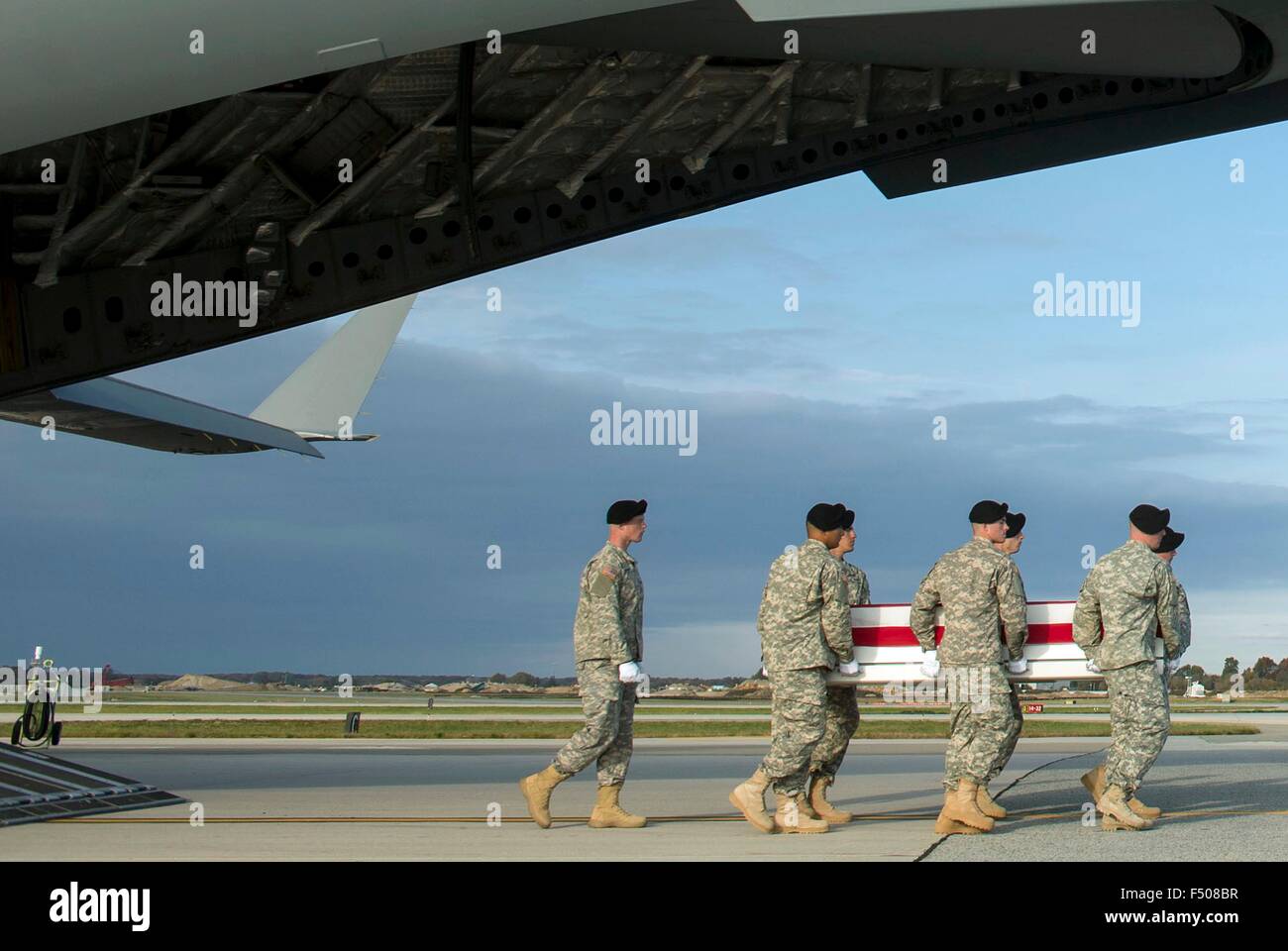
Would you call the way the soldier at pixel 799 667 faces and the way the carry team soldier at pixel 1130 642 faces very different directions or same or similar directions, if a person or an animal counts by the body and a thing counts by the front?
same or similar directions

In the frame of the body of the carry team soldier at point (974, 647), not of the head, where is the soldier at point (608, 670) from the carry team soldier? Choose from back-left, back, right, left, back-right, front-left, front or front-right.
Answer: back-left

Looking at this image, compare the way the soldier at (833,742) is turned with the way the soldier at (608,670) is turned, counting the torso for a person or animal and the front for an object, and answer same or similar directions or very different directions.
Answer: same or similar directions

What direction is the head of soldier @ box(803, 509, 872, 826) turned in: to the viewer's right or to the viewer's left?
to the viewer's right

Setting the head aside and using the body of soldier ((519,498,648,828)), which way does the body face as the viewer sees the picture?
to the viewer's right

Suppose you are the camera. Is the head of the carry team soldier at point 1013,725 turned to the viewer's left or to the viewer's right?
to the viewer's right

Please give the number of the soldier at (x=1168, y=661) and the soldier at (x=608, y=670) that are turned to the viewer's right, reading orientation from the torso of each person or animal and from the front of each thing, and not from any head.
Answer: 2

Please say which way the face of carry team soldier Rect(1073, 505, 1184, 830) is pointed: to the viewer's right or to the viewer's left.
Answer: to the viewer's right

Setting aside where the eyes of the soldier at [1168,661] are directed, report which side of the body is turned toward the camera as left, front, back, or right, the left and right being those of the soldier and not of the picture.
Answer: right

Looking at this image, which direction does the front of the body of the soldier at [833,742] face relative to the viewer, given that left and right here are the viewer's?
facing to the right of the viewer

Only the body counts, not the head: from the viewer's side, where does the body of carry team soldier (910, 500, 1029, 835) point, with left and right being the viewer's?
facing away from the viewer and to the right of the viewer

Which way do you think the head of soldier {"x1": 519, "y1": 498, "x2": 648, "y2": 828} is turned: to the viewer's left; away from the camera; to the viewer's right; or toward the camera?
to the viewer's right
